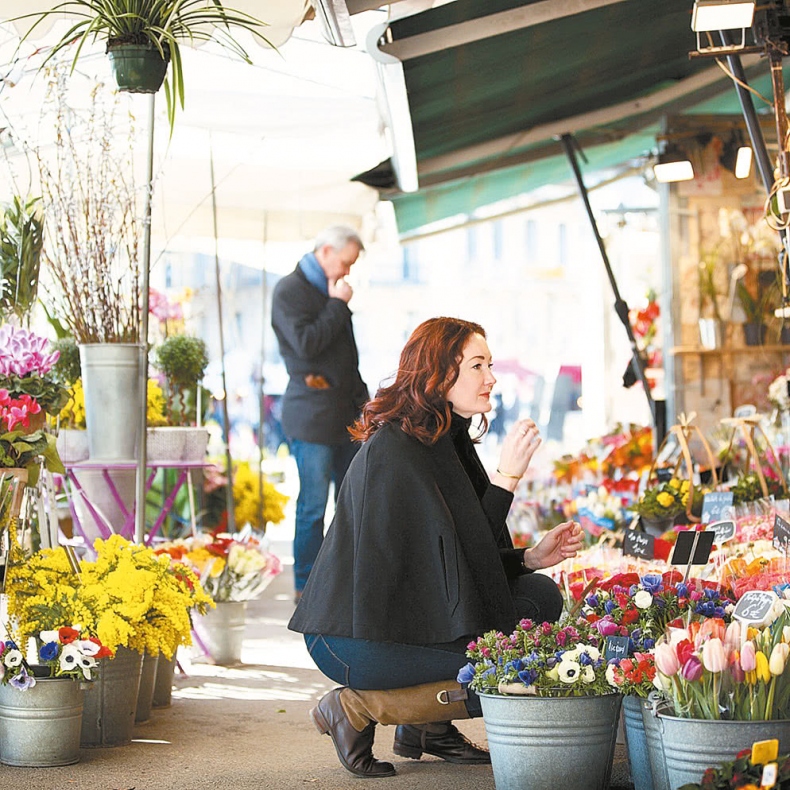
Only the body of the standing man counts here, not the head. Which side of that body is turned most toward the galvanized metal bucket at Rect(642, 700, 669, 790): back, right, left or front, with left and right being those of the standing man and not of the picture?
right

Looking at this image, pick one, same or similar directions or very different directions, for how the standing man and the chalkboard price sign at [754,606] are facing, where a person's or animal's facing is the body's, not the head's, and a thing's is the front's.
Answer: very different directions

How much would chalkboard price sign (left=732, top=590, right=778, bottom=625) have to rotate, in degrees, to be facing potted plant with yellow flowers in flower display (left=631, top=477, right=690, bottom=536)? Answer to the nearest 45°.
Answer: approximately 135° to its right

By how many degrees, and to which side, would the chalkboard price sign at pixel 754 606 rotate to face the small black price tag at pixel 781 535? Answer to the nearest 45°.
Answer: approximately 135° to its right

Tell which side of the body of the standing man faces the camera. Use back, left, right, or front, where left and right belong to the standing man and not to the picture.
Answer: right

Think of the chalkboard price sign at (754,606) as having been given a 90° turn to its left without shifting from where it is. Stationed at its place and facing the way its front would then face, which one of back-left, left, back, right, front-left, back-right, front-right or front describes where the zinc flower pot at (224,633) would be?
back

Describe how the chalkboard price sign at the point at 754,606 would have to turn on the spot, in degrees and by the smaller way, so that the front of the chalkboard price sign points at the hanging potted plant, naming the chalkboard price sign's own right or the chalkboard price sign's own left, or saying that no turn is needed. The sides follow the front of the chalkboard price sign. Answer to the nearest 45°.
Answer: approximately 90° to the chalkboard price sign's own right

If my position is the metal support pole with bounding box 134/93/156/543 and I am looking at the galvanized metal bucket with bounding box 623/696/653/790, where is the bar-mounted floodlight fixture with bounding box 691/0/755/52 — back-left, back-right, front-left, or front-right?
front-left

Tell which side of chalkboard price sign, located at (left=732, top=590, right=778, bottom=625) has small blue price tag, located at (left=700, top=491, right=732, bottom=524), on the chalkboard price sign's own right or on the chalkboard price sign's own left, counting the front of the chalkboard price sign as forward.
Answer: on the chalkboard price sign's own right

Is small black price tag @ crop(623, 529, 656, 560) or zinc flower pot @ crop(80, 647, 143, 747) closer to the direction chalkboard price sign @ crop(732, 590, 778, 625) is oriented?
the zinc flower pot

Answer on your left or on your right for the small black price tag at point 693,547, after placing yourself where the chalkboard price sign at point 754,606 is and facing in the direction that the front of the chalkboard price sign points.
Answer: on your right

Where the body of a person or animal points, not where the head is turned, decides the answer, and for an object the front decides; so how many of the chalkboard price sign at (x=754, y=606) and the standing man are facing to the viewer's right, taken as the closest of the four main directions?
1
